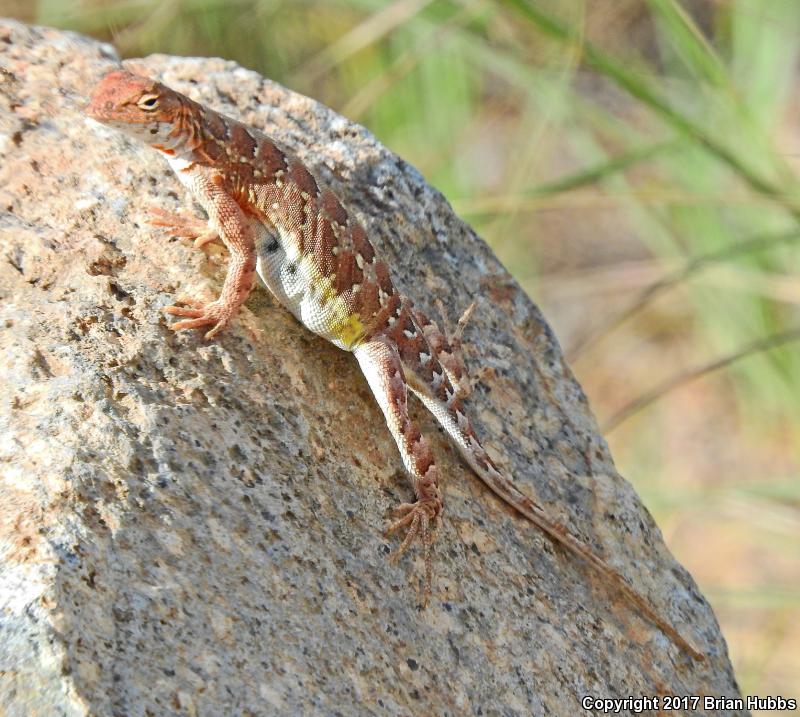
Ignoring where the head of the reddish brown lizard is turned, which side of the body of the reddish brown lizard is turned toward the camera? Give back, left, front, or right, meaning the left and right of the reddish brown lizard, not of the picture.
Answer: left
